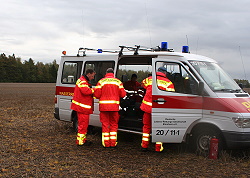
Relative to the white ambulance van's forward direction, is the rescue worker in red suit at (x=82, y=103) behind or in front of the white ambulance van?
behind

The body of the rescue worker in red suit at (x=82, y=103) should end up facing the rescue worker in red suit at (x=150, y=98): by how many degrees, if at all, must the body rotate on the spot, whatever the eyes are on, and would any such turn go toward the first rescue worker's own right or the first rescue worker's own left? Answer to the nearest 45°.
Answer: approximately 45° to the first rescue worker's own right

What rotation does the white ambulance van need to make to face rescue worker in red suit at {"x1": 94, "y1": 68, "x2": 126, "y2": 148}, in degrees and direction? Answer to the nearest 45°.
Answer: approximately 135° to its right

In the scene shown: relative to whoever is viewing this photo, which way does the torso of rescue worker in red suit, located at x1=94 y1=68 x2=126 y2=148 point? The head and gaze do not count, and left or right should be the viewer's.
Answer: facing away from the viewer

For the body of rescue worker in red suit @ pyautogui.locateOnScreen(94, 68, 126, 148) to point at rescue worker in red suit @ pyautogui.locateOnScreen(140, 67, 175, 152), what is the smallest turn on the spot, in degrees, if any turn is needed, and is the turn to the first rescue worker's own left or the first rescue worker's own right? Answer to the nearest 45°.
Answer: approximately 135° to the first rescue worker's own right

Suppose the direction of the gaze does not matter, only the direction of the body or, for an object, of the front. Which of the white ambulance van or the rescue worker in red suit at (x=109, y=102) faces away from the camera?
the rescue worker in red suit

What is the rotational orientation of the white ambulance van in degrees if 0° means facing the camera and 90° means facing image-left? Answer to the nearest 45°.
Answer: approximately 315°
